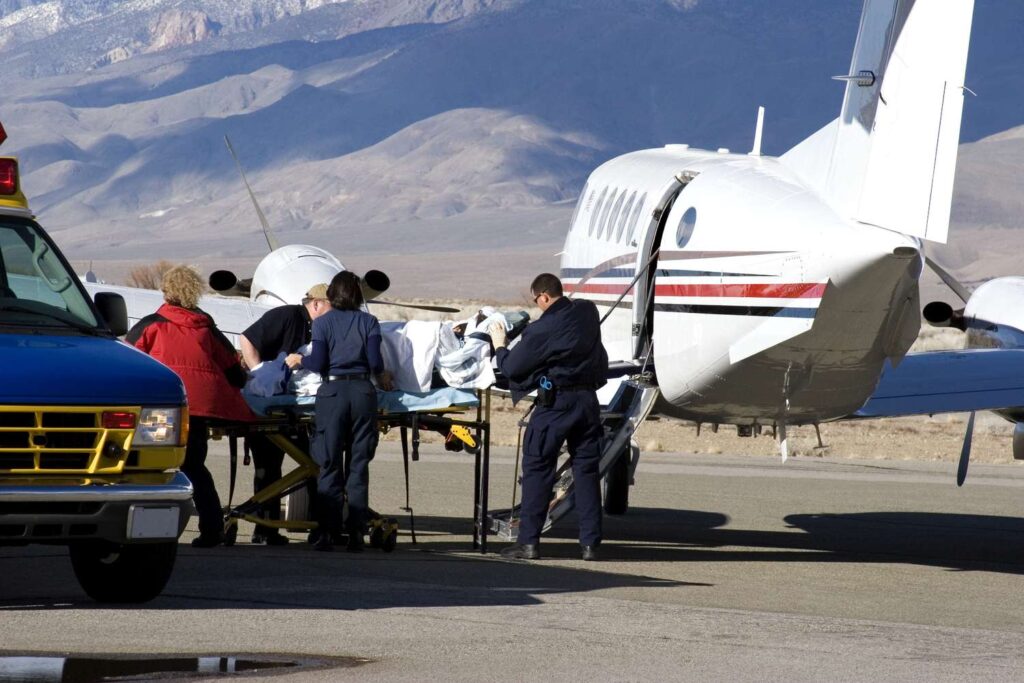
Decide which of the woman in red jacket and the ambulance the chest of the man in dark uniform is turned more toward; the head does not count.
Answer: the woman in red jacket

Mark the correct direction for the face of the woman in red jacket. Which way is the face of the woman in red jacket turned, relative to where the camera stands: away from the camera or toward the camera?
away from the camera

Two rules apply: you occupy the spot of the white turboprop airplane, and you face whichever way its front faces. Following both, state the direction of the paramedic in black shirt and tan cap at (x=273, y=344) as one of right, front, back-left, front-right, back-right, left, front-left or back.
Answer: front-left

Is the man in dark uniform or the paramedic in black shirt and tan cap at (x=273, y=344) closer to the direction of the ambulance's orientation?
the man in dark uniform

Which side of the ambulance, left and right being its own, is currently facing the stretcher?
left

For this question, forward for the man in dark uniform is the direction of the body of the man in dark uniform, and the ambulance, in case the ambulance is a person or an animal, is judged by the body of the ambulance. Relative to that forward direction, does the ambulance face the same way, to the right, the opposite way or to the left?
the opposite way

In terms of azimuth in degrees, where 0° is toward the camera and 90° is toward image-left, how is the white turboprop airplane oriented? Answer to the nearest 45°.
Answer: approximately 135°

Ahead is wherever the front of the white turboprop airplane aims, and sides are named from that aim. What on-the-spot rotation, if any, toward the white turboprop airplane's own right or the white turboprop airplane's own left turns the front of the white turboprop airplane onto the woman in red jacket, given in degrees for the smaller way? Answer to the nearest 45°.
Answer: approximately 45° to the white turboprop airplane's own left

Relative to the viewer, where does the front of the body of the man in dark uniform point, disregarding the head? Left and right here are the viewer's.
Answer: facing away from the viewer and to the left of the viewer

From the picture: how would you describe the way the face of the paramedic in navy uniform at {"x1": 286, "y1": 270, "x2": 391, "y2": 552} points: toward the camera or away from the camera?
away from the camera

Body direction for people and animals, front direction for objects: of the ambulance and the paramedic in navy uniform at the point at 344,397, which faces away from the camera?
the paramedic in navy uniform

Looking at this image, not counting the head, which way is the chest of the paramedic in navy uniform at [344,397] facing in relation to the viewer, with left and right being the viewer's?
facing away from the viewer

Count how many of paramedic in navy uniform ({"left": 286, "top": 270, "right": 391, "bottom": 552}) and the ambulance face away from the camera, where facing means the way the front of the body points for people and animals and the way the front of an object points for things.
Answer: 1
